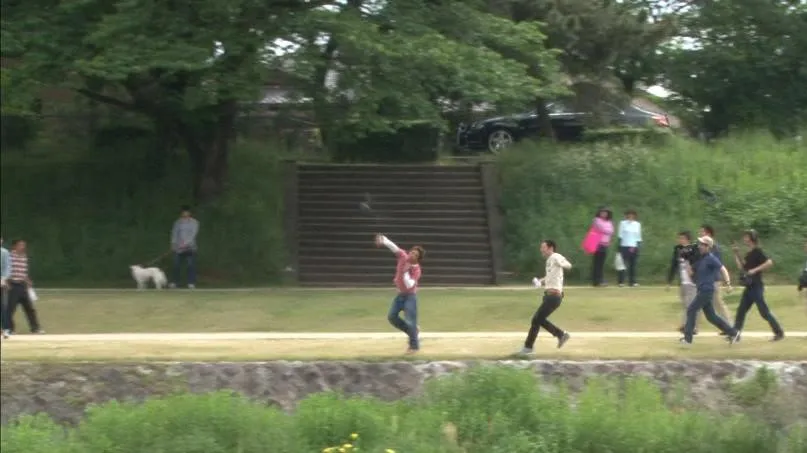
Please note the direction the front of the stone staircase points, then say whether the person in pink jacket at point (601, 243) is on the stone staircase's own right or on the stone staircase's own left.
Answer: on the stone staircase's own left

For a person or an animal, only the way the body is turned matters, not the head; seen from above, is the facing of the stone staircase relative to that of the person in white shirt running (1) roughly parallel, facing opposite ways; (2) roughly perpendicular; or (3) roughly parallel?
roughly perpendicular

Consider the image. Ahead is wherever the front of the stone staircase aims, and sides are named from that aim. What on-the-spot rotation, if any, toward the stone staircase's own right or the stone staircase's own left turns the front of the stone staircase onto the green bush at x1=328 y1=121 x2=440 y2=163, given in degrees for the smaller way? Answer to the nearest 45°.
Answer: approximately 180°

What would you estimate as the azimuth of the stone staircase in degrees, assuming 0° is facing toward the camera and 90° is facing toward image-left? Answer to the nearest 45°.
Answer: approximately 0°

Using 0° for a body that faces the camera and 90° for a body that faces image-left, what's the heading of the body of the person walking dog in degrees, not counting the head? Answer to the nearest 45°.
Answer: approximately 0°

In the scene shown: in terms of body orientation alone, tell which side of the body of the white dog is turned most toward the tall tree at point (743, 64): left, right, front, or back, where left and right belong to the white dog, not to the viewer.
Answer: back
